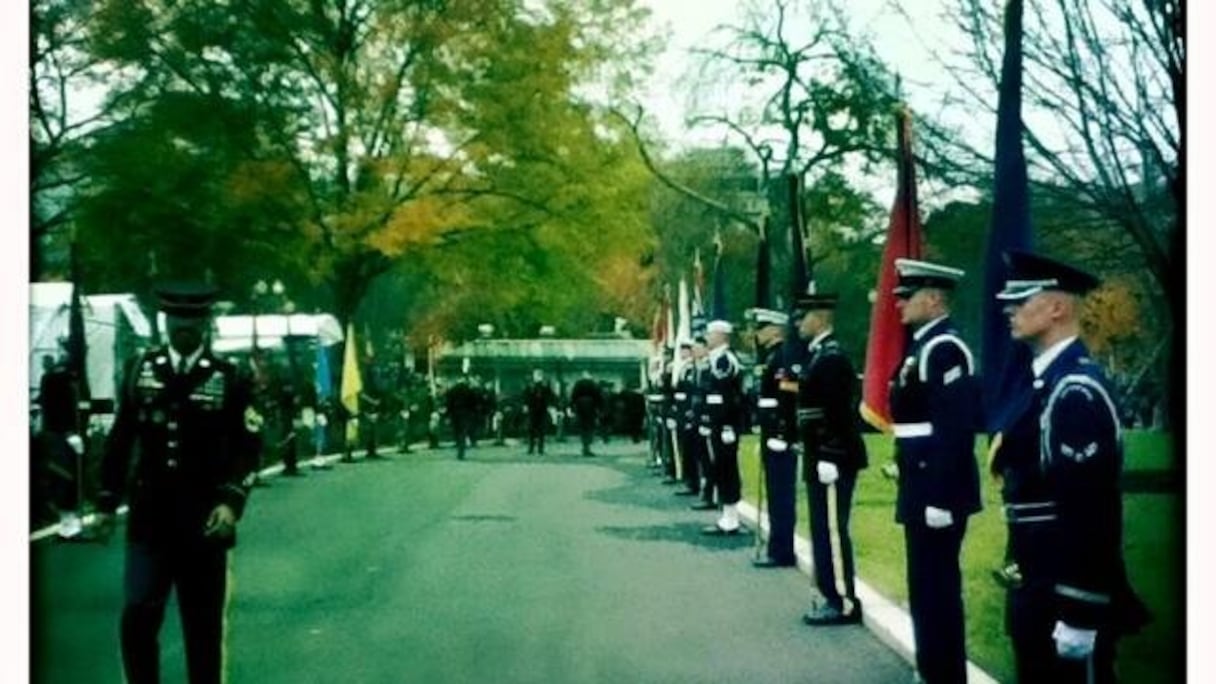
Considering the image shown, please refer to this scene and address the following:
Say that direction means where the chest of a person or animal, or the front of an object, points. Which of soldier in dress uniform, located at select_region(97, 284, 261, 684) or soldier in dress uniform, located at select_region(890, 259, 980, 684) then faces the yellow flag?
soldier in dress uniform, located at select_region(890, 259, 980, 684)

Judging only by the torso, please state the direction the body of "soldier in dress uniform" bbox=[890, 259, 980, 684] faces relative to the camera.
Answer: to the viewer's left

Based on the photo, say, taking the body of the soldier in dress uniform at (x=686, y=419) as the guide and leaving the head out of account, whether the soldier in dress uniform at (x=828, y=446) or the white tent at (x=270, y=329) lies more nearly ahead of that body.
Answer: the white tent

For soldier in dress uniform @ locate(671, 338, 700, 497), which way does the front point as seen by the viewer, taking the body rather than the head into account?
to the viewer's left

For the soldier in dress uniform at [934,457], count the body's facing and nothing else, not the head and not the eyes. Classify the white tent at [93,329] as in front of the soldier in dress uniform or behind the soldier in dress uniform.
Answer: in front

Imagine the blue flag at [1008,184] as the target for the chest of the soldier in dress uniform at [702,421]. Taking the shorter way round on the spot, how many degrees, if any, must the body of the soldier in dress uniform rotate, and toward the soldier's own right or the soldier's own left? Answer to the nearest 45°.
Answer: approximately 135° to the soldier's own left

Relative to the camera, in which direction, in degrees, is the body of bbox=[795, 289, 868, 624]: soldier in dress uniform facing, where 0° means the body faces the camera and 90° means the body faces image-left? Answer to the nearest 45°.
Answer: approximately 90°

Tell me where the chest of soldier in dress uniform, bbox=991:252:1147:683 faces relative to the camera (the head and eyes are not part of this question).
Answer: to the viewer's left

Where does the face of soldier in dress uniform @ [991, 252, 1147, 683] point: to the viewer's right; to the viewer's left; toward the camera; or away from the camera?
to the viewer's left

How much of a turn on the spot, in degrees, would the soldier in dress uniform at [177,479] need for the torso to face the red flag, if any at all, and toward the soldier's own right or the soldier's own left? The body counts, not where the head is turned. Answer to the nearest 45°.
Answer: approximately 90° to the soldier's own left
